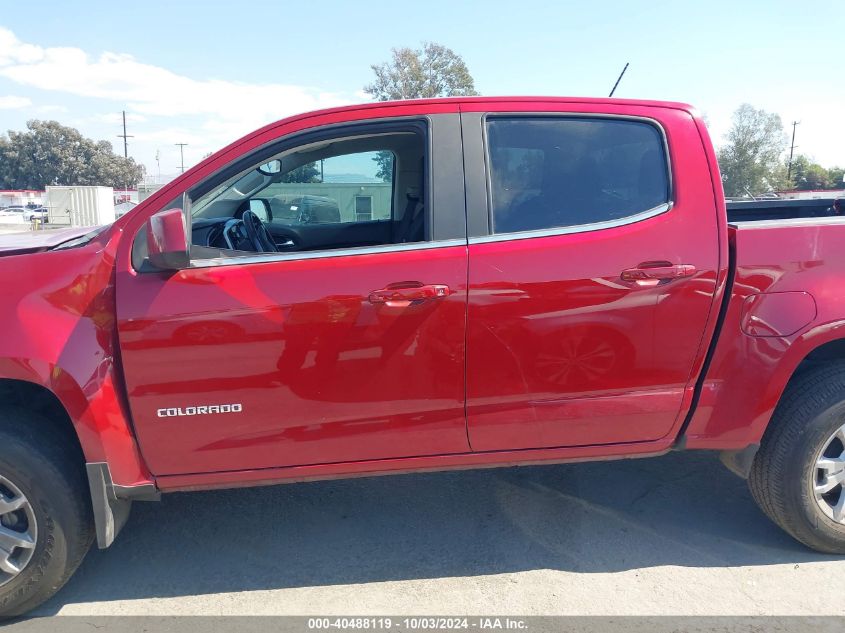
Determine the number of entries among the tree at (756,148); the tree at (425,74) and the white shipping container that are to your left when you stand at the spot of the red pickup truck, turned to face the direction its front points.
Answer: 0

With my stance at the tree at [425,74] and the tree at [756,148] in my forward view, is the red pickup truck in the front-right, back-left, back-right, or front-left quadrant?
back-right

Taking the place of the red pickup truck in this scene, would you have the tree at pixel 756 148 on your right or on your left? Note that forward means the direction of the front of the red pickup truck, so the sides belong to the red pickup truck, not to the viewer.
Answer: on your right

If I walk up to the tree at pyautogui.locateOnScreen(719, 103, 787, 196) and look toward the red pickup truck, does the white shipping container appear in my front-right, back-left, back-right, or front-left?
front-right

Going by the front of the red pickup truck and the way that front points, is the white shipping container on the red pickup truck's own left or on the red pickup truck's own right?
on the red pickup truck's own right

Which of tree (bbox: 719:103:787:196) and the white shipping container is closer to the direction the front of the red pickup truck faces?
the white shipping container

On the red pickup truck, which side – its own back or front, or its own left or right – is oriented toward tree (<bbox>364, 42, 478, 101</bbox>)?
right

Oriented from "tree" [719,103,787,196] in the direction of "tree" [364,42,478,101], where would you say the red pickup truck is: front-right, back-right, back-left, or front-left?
front-left

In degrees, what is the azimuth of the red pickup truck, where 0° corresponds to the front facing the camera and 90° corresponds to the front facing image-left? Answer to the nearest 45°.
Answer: approximately 90°
